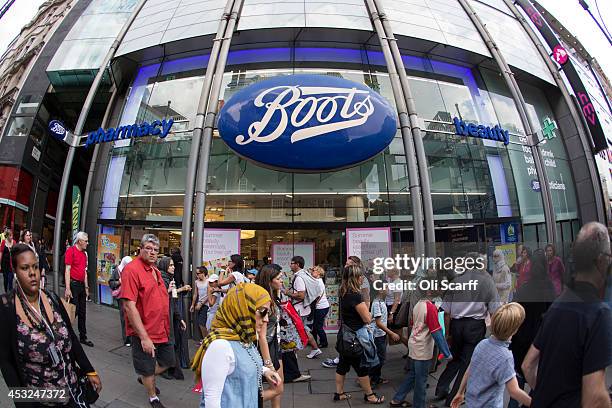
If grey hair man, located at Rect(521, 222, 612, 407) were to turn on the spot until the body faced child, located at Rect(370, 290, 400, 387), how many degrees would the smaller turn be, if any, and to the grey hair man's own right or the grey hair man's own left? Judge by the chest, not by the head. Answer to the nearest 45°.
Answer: approximately 90° to the grey hair man's own left

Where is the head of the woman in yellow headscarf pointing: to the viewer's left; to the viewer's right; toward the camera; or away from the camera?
to the viewer's right

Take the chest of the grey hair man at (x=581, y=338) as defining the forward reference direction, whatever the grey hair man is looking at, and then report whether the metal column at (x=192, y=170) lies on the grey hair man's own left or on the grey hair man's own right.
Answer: on the grey hair man's own left

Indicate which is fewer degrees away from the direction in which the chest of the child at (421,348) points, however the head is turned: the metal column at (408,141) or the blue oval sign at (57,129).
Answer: the metal column

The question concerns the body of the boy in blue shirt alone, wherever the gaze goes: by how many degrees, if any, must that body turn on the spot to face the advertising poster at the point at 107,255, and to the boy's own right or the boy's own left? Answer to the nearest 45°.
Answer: approximately 90° to the boy's own left

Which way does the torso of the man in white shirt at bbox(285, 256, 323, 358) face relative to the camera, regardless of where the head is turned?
to the viewer's left

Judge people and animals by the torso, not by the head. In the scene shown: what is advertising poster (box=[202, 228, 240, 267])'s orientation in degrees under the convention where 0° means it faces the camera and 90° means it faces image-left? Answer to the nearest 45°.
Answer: approximately 0°

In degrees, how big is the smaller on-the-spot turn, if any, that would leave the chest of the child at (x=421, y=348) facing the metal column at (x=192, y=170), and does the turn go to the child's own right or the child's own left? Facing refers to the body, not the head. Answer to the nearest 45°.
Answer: approximately 90° to the child's own left

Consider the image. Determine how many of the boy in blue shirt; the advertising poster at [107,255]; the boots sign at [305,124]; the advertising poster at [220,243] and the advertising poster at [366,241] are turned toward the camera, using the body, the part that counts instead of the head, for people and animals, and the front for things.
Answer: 4

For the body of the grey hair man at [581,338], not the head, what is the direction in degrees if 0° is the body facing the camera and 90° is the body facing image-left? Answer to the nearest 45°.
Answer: approximately 225°

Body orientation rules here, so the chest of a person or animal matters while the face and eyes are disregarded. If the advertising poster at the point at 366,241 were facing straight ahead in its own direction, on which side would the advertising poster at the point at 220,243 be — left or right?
on its right
